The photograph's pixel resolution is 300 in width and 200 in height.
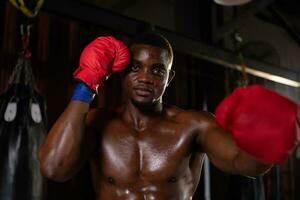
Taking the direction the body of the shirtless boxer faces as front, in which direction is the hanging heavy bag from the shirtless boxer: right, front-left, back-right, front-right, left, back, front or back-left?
back-right

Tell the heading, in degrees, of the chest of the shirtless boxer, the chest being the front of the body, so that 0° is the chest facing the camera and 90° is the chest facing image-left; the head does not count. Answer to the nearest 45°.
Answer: approximately 0°

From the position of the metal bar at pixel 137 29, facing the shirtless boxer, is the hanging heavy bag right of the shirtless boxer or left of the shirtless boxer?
right

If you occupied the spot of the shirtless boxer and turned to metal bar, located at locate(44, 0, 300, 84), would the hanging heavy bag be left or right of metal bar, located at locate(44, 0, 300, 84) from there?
left

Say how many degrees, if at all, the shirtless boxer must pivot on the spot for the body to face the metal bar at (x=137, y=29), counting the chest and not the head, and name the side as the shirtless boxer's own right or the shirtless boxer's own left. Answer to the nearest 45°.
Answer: approximately 180°

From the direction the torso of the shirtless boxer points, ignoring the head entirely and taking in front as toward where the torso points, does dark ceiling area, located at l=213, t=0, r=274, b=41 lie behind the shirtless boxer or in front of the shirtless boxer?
behind
